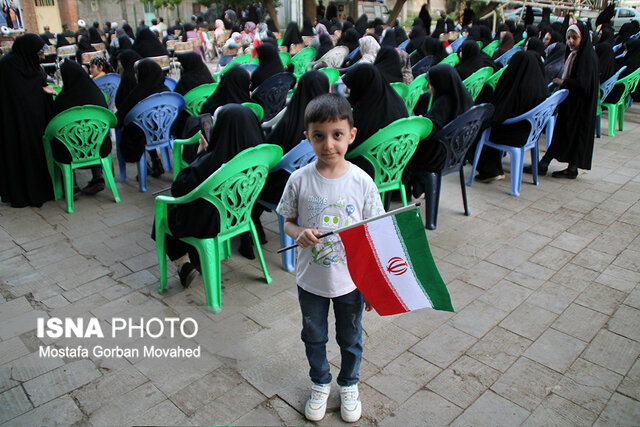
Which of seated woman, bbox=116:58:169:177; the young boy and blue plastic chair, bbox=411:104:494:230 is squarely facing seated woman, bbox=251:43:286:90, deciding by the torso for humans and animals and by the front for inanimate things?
the blue plastic chair

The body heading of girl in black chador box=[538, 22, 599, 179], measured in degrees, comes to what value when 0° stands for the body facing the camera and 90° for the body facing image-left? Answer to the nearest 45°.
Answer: approximately 90°

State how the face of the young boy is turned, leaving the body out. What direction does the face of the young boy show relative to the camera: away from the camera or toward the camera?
toward the camera

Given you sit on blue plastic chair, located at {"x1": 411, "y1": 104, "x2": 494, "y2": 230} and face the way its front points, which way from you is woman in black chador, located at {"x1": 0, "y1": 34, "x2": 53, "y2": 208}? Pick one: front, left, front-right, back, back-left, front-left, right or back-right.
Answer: front-left

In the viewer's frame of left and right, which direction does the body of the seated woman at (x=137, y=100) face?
facing away from the viewer and to the left of the viewer

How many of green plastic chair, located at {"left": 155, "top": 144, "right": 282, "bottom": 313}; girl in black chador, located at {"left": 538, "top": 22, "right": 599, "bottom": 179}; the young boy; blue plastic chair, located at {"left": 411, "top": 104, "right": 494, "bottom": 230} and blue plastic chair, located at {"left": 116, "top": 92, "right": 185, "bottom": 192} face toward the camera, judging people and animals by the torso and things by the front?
1

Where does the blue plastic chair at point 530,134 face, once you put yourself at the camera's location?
facing away from the viewer and to the left of the viewer

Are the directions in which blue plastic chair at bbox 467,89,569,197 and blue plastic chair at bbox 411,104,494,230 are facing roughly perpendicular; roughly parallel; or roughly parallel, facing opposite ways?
roughly parallel

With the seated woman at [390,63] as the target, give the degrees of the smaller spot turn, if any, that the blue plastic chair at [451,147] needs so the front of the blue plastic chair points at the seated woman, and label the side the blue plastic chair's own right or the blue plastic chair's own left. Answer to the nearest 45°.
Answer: approximately 45° to the blue plastic chair's own right

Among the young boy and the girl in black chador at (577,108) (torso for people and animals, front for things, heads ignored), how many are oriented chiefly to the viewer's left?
1

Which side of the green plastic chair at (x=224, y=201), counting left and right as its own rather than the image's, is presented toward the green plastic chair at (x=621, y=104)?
right
